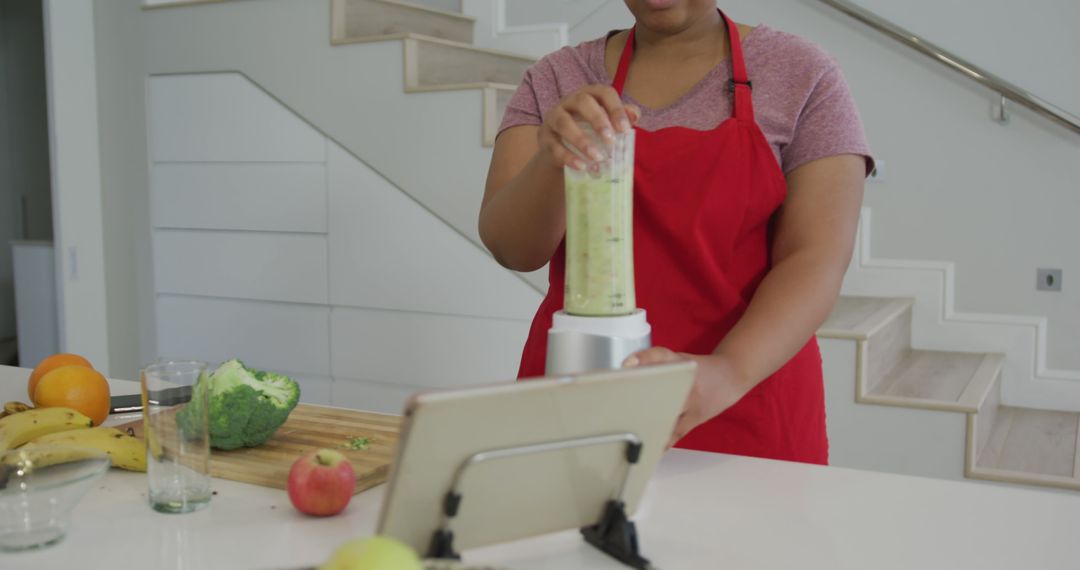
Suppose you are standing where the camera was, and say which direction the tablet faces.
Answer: facing away from the viewer and to the left of the viewer

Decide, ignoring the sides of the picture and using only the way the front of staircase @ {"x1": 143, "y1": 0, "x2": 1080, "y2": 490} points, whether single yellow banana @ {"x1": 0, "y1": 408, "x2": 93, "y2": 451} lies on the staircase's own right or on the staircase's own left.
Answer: on the staircase's own right

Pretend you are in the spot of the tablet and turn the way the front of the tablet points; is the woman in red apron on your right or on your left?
on your right

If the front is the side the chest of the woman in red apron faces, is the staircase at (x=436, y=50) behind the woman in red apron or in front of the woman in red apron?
behind

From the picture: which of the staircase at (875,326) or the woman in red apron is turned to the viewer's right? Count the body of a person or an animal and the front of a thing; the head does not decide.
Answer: the staircase

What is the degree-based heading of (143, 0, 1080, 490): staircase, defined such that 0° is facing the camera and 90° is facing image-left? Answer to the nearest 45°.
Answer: approximately 270°

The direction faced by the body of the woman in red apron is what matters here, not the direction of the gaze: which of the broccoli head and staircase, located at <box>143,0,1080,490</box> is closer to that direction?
the broccoli head

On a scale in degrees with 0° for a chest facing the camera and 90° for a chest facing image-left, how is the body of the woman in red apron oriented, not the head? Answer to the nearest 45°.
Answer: approximately 0°
